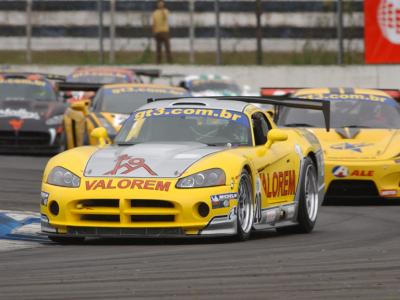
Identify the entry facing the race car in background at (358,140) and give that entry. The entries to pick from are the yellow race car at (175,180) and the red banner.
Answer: the red banner

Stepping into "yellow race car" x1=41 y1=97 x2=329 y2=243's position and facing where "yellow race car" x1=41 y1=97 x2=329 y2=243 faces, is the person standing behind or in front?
behind

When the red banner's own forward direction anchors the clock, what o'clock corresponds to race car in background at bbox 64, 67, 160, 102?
The race car in background is roughly at 2 o'clock from the red banner.

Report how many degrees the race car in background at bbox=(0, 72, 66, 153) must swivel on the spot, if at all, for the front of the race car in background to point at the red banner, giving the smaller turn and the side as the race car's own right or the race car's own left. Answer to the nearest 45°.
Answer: approximately 135° to the race car's own left

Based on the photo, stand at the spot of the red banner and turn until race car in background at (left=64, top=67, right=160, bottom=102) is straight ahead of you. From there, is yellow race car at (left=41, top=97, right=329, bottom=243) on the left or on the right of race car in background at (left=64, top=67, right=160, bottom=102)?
left

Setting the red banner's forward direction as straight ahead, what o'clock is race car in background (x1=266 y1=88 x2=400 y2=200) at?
The race car in background is roughly at 12 o'clock from the red banner.

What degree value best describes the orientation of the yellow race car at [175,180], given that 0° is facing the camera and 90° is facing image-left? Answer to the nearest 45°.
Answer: approximately 0°
